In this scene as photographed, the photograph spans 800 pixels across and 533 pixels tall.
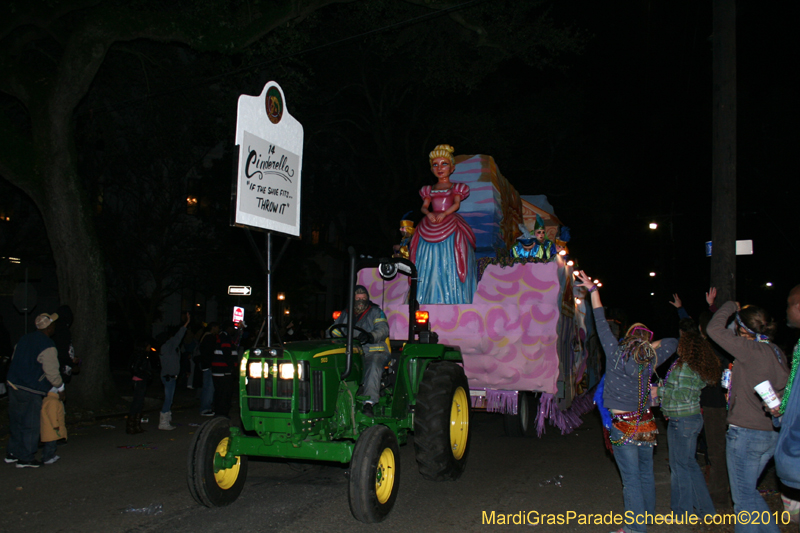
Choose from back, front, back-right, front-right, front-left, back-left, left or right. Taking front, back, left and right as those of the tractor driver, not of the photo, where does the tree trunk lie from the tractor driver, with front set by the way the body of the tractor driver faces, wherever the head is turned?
right

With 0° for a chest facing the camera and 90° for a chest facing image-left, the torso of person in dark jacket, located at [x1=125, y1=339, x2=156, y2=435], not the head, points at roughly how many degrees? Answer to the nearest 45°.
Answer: approximately 270°

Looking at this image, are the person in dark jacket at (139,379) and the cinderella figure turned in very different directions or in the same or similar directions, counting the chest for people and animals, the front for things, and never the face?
very different directions

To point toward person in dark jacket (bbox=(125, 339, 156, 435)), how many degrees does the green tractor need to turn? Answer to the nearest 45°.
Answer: approximately 90° to its right

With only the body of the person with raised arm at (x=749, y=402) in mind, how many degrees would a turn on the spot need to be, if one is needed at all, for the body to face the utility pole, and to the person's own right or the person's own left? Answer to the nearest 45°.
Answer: approximately 45° to the person's own right

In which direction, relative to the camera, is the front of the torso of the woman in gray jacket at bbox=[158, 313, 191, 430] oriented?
to the viewer's right

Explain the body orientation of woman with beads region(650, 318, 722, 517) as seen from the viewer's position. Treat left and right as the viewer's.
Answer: facing away from the viewer and to the left of the viewer

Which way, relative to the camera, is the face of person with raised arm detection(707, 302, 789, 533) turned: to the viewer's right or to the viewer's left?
to the viewer's left

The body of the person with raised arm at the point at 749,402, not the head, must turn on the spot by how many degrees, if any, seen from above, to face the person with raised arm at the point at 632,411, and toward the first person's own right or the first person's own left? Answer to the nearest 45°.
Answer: approximately 45° to the first person's own left

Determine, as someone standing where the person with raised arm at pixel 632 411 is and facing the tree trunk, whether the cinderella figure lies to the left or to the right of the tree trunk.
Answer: right

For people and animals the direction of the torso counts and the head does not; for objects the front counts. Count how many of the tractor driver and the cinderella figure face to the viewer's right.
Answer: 0

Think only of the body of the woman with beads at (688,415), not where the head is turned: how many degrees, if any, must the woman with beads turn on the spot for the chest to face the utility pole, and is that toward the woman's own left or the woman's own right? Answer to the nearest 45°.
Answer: approximately 45° to the woman's own right

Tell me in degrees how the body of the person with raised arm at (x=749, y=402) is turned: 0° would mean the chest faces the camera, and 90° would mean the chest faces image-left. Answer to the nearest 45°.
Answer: approximately 135°
